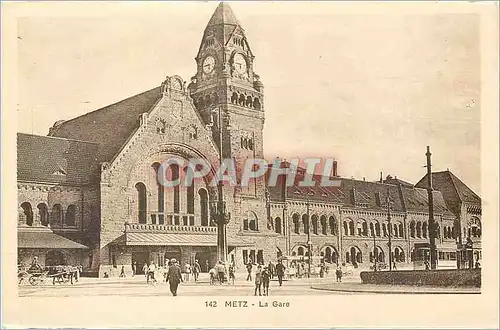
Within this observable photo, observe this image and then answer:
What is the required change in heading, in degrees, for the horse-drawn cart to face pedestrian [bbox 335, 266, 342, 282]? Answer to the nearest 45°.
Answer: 0° — it already faces them

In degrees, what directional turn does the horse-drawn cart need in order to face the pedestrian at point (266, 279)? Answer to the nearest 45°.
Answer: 0° — it already faces them

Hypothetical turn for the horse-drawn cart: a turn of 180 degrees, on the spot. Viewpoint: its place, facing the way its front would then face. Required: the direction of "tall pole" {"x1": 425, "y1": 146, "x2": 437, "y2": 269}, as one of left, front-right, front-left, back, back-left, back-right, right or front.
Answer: back

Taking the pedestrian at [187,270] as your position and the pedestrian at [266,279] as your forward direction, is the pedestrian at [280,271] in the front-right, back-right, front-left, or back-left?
front-left

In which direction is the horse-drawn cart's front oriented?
to the viewer's right

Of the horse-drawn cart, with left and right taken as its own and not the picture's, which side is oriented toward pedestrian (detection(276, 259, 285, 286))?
front

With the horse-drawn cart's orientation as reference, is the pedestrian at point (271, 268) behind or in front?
in front

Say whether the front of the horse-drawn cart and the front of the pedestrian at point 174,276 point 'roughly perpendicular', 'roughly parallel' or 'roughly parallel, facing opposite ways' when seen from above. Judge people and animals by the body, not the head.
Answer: roughly perpendicular

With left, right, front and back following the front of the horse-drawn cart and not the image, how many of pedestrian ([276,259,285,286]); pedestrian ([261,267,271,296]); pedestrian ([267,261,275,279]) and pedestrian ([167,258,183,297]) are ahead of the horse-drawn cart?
4
